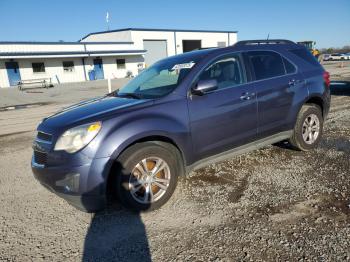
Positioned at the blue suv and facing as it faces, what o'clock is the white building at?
The white building is roughly at 4 o'clock from the blue suv.

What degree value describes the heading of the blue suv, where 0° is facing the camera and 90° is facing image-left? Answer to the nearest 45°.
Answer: approximately 45°
